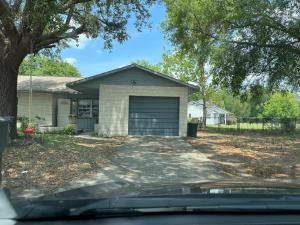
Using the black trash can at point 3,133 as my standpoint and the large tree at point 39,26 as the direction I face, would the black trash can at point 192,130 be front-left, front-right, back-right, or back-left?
front-right

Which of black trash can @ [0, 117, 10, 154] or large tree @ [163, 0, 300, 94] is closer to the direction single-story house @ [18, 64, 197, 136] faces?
the black trash can

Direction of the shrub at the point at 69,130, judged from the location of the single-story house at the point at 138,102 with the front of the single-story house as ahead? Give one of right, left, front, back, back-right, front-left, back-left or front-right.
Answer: right

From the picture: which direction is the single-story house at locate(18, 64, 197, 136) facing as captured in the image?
toward the camera

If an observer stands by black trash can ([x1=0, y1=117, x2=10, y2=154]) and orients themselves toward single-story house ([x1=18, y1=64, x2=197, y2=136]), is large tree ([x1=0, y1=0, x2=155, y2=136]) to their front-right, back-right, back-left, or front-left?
front-left

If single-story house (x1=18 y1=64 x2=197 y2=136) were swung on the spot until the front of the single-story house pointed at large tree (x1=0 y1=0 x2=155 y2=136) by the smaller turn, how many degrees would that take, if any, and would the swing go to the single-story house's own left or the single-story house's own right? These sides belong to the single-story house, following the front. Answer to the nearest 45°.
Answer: approximately 45° to the single-story house's own right

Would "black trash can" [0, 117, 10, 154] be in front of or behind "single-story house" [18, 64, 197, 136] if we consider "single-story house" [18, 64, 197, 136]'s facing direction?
in front

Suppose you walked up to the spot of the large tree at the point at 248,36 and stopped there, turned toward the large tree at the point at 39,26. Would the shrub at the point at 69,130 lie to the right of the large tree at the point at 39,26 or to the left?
right

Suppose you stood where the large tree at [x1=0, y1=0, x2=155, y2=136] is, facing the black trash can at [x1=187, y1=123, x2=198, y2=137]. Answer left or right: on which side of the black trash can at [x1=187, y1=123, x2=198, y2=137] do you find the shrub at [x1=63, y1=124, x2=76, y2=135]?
left

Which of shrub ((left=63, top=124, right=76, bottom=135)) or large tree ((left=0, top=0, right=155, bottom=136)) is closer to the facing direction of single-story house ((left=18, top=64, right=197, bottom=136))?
the large tree

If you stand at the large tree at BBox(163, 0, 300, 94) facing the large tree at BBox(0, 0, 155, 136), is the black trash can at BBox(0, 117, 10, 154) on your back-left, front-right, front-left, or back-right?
front-left

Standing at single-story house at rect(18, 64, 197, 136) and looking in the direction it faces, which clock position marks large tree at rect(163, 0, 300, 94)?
The large tree is roughly at 10 o'clock from the single-story house.

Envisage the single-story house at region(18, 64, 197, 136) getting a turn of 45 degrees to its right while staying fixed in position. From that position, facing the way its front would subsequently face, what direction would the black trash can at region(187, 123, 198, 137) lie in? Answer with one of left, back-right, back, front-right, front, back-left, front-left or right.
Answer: back-left
